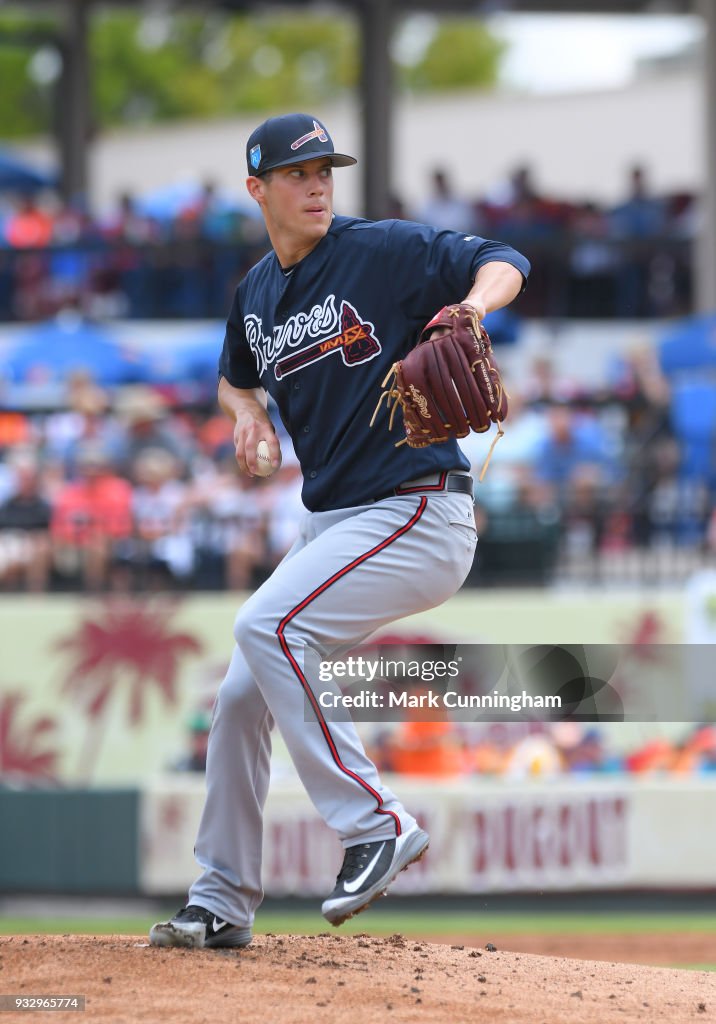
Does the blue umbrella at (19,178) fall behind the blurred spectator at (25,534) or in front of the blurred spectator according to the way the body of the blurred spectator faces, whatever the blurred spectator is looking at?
behind

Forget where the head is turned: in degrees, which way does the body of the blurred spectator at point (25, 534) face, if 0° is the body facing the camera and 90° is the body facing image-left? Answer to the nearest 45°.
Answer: approximately 0°

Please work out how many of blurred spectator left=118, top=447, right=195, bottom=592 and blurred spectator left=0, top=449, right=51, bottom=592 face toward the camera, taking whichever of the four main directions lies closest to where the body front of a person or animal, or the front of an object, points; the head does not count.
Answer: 2

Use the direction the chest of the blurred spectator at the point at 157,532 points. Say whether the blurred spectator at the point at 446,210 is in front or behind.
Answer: behind

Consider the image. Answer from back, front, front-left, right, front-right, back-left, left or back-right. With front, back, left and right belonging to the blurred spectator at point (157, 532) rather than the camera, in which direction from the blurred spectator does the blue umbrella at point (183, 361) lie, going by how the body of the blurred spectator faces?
back

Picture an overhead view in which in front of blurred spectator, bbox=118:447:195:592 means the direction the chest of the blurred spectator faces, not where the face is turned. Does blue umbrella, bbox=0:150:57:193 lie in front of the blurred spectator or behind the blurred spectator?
behind

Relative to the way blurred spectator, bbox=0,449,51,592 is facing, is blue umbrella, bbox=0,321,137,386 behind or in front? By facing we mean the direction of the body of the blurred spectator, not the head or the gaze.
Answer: behind

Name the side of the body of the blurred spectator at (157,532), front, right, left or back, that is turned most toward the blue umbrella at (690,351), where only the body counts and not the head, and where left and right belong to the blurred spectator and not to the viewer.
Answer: left

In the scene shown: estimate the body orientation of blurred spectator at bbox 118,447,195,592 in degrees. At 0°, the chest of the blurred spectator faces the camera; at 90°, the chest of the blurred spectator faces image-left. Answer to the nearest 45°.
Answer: approximately 0°

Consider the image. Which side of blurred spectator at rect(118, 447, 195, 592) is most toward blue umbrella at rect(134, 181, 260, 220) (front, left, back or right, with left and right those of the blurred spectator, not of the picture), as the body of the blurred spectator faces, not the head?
back

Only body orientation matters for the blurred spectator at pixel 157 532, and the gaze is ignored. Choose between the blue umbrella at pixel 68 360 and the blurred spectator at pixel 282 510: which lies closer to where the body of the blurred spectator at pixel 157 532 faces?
the blurred spectator
